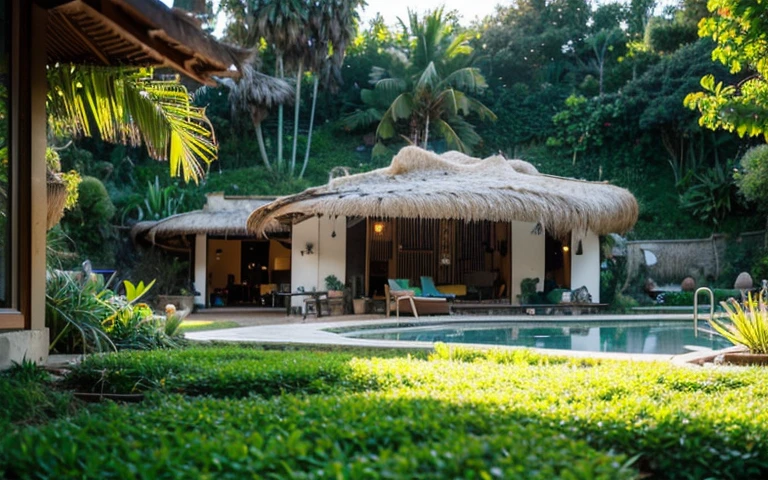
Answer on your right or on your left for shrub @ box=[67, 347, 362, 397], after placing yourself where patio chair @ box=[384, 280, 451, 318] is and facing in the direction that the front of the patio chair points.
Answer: on your right

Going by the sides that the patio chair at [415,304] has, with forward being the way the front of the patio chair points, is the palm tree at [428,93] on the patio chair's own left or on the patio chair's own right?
on the patio chair's own left

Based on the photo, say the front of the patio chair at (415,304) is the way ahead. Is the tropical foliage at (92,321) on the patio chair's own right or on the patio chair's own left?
on the patio chair's own right

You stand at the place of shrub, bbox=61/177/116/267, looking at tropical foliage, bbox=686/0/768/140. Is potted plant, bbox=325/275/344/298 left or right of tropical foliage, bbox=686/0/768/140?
left

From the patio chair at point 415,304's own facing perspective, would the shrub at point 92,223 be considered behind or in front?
behind

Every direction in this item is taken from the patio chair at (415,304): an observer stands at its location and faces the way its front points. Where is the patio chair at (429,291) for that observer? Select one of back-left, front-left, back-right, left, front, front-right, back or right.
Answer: left

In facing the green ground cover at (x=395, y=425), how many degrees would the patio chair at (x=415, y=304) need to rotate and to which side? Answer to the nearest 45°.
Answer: approximately 90° to its right

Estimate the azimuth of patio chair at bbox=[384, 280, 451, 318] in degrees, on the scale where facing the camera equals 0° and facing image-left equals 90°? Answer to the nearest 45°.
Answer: approximately 270°

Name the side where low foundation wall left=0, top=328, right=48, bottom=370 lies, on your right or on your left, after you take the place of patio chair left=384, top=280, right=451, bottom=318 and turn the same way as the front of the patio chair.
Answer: on your right

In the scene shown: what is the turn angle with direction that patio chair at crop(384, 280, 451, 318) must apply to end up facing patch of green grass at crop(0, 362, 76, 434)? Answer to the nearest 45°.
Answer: approximately 90° to its right
